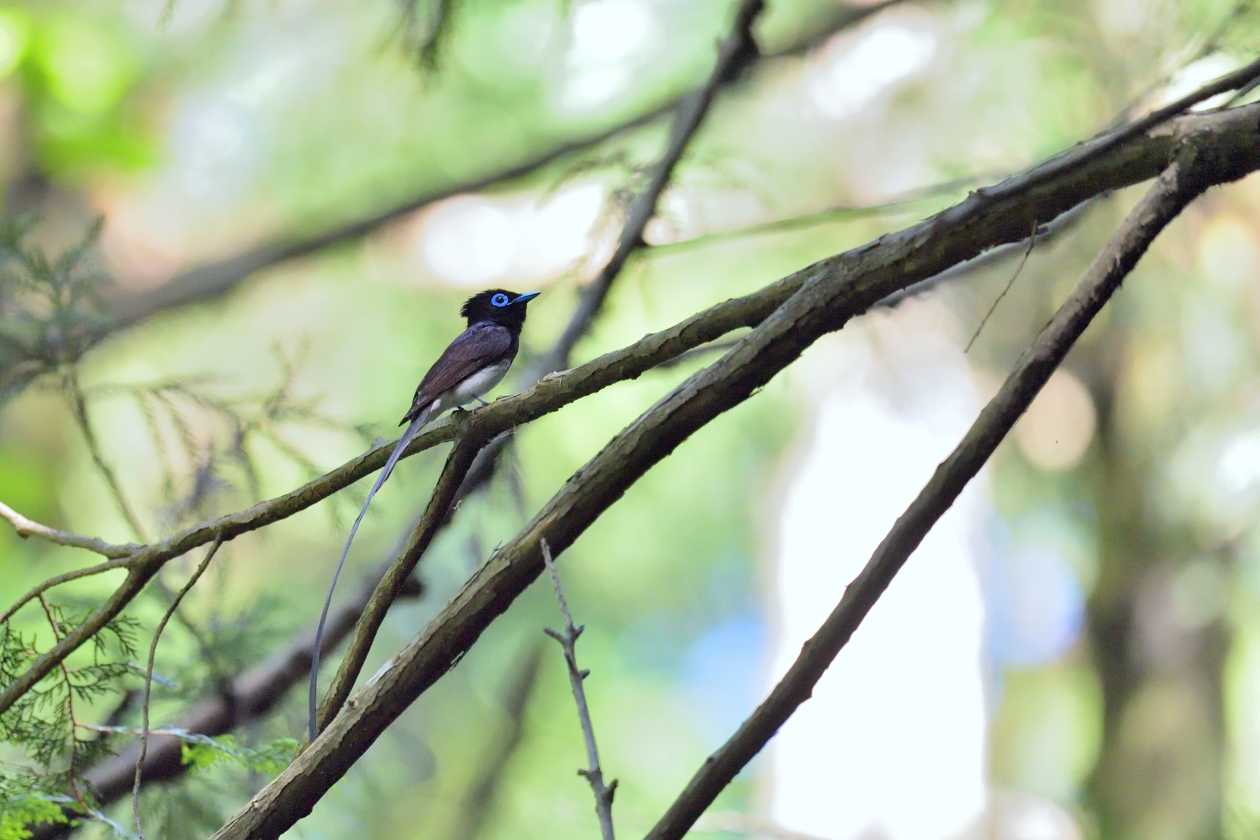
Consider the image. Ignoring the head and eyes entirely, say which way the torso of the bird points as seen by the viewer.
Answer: to the viewer's right
